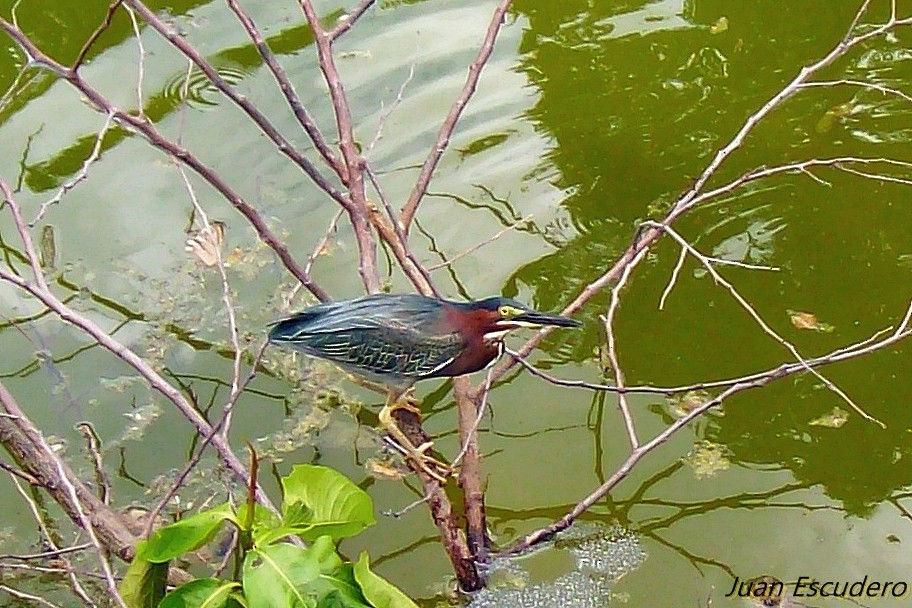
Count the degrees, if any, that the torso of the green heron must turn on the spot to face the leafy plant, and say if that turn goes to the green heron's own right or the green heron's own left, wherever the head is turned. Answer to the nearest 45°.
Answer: approximately 90° to the green heron's own right

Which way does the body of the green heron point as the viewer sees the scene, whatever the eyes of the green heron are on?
to the viewer's right
